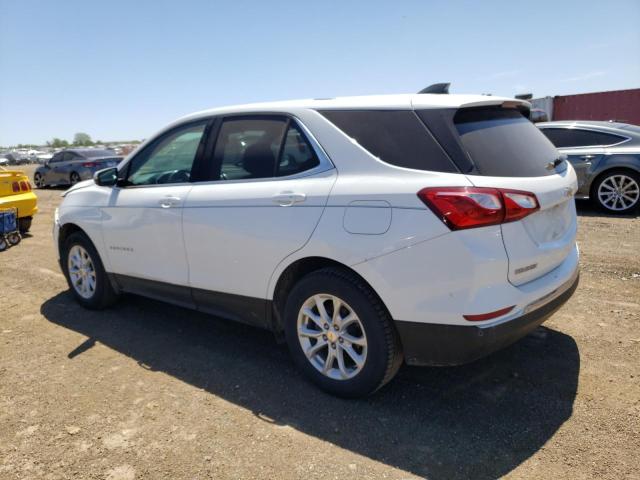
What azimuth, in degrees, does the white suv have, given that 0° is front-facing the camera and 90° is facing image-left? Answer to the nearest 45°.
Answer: approximately 135°

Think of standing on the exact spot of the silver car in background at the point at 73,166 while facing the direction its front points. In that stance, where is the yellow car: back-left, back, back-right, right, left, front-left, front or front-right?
back-left

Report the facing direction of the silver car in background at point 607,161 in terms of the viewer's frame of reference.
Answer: facing to the left of the viewer

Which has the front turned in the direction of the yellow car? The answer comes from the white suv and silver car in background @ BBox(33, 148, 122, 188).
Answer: the white suv

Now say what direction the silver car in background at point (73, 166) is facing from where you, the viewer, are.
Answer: facing away from the viewer and to the left of the viewer

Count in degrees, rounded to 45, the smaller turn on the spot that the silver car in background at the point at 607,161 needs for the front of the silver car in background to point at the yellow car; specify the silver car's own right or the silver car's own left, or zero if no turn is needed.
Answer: approximately 45° to the silver car's own left
